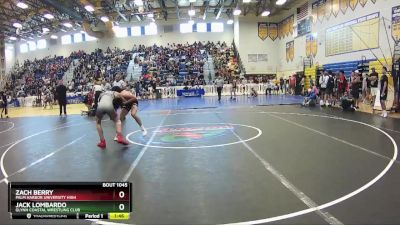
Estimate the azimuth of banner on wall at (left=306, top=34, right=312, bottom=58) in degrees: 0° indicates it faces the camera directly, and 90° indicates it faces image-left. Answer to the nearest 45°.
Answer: approximately 45°

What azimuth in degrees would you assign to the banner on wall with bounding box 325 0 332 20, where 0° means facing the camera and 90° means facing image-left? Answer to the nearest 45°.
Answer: approximately 45°

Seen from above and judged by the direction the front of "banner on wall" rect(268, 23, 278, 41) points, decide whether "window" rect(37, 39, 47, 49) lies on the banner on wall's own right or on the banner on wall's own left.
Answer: on the banner on wall's own right

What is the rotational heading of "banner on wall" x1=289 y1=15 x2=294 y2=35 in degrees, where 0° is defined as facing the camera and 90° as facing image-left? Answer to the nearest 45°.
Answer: approximately 45°

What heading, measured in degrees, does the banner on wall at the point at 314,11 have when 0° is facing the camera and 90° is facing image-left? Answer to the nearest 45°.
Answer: approximately 45°

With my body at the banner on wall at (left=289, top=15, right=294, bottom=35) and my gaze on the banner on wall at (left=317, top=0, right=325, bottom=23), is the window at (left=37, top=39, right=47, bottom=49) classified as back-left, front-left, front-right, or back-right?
back-right

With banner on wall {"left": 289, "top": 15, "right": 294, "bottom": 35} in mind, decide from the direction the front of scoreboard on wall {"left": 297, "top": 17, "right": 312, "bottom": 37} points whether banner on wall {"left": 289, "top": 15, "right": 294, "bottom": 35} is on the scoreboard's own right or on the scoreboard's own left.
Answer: on the scoreboard's own right
